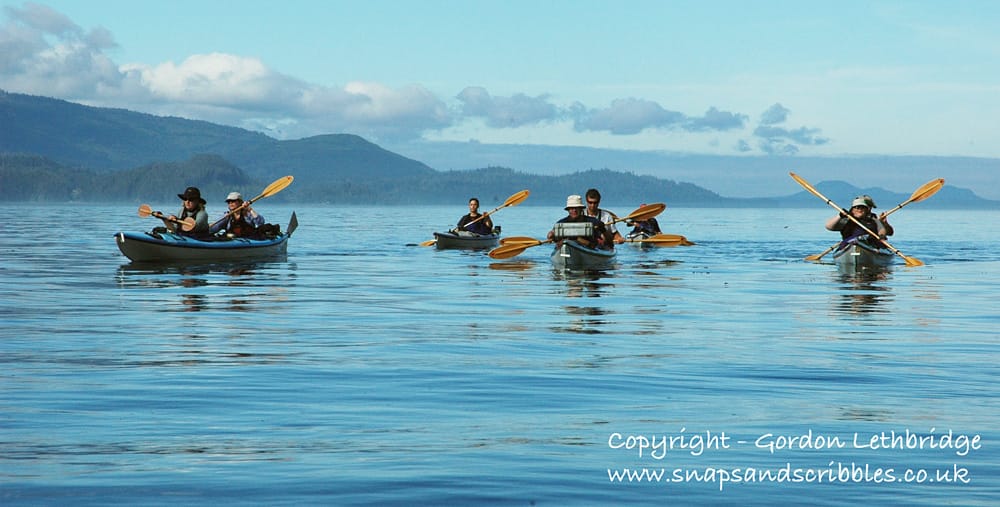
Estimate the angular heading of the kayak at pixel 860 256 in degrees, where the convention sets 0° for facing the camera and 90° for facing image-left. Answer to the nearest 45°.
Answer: approximately 0°

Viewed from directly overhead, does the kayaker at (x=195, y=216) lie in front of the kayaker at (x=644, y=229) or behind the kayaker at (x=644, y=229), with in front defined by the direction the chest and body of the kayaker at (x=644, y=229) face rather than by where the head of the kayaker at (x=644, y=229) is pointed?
in front

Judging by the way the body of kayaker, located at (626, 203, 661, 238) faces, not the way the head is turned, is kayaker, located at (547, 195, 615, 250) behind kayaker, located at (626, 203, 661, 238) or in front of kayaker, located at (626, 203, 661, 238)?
in front

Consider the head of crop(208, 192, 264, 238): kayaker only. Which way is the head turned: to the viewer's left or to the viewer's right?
to the viewer's left

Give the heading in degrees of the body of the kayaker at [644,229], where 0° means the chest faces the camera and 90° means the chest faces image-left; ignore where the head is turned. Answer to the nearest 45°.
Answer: approximately 45°

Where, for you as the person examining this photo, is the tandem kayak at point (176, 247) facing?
facing the viewer and to the left of the viewer

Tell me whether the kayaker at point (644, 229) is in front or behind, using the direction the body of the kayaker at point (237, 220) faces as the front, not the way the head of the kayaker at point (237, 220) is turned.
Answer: behind

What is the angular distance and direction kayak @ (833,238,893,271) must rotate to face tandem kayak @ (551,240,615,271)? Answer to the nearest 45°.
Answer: approximately 45° to its right

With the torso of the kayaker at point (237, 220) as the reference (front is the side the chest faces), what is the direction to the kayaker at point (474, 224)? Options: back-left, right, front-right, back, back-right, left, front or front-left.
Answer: back

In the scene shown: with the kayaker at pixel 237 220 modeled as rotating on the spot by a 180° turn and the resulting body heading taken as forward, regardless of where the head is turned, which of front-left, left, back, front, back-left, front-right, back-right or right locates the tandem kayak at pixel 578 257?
right
